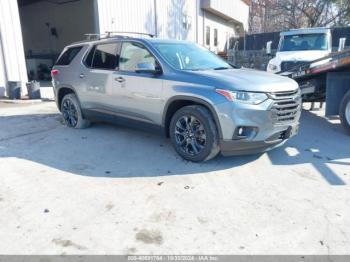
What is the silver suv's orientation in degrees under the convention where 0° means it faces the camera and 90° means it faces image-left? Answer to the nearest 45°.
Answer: approximately 315°

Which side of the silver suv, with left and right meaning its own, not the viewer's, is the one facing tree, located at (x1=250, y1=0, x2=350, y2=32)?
left

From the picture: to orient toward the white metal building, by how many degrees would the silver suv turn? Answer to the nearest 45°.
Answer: approximately 135° to its left
